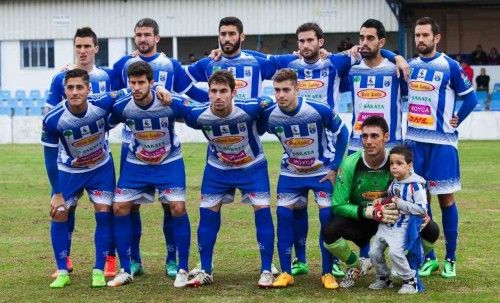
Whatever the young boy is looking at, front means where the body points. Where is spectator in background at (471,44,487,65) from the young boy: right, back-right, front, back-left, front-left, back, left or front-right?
back-right

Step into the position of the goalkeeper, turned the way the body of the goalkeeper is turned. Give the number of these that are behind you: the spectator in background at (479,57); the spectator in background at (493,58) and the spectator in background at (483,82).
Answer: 3

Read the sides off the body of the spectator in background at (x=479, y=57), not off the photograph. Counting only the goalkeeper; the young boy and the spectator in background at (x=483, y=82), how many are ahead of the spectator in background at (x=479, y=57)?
3

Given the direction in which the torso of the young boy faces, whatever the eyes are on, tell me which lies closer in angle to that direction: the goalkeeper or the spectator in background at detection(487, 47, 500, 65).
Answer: the goalkeeper

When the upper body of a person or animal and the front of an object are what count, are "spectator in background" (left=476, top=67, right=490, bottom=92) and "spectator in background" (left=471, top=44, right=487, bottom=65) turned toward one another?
no

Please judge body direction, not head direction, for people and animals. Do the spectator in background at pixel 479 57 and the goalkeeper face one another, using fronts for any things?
no

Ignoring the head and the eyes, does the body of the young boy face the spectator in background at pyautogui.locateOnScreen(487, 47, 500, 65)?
no

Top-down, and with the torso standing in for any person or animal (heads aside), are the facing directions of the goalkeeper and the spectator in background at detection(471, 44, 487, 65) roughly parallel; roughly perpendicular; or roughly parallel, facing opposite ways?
roughly parallel

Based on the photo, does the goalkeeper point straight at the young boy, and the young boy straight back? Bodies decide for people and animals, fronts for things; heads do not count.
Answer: no

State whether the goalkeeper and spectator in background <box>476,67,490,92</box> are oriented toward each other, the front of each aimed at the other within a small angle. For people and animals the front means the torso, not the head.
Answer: no

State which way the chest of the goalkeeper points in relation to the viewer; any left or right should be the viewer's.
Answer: facing the viewer

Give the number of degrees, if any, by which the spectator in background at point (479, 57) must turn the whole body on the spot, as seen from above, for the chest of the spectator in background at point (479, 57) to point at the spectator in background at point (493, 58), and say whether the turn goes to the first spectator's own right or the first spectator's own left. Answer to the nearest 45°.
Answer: approximately 135° to the first spectator's own left

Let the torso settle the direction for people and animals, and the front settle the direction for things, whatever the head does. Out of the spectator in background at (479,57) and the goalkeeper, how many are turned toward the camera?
2

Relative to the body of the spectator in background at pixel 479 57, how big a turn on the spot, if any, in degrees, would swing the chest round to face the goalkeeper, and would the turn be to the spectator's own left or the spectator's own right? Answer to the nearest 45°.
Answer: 0° — they already face them

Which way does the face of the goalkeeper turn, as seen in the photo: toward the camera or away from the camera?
toward the camera

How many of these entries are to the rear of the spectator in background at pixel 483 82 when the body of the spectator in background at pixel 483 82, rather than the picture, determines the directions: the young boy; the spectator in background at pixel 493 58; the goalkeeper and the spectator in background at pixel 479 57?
2

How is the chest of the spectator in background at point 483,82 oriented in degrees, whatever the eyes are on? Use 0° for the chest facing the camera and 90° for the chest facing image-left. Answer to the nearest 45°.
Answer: approximately 0°

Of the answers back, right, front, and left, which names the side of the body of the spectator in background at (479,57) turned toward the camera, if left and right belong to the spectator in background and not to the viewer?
front
